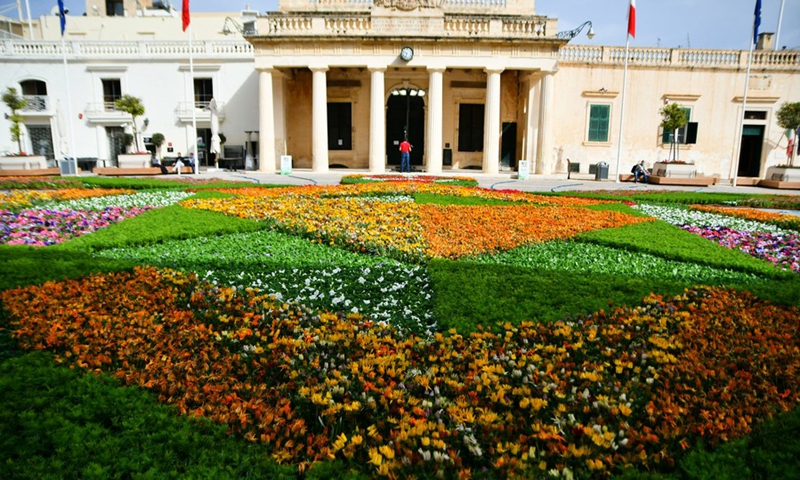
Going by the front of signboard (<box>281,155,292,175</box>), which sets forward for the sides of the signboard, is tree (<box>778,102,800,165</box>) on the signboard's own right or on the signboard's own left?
on the signboard's own left

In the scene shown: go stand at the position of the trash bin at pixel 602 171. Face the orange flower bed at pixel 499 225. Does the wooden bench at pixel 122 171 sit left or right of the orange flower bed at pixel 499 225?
right

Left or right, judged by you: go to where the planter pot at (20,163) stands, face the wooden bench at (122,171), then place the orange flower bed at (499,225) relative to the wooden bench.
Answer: right

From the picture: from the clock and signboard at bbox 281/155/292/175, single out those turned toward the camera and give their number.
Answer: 2

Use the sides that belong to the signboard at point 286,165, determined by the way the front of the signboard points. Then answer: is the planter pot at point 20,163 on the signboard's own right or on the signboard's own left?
on the signboard's own right

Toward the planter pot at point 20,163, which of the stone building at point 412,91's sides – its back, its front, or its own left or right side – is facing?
right

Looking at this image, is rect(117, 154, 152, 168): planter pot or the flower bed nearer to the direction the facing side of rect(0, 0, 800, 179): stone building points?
the flower bed

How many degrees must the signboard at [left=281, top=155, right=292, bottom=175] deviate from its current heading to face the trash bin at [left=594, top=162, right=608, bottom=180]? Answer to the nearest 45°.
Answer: approximately 90° to its left

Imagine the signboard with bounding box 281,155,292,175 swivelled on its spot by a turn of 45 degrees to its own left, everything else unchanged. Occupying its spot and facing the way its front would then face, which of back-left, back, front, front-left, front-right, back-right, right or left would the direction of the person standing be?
front-left

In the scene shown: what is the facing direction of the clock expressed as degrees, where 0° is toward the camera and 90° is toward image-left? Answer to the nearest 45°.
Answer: approximately 0°

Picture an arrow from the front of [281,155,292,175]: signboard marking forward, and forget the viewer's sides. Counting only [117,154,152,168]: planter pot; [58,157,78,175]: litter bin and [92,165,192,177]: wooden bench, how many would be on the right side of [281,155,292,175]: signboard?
3

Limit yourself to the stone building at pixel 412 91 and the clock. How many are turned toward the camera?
2

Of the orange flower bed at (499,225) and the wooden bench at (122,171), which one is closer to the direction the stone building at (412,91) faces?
the orange flower bed
